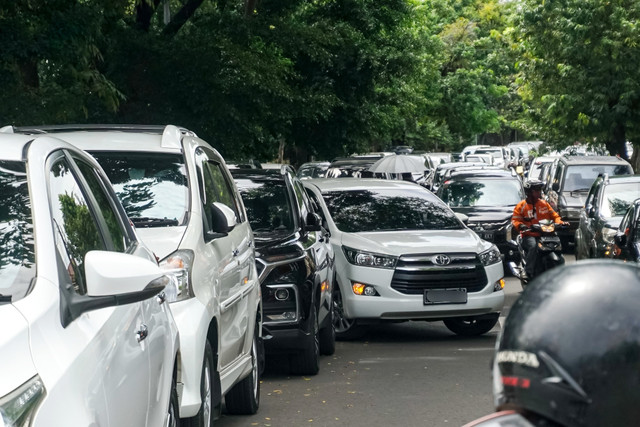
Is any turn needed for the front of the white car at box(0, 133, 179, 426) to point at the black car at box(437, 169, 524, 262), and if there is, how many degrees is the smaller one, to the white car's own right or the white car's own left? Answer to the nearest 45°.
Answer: approximately 180°

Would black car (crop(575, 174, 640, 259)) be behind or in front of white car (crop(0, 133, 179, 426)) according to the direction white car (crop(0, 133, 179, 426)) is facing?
behind

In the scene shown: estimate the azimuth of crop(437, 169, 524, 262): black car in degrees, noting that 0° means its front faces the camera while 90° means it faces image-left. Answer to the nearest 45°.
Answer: approximately 0°

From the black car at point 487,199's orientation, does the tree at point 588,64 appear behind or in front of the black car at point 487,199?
behind

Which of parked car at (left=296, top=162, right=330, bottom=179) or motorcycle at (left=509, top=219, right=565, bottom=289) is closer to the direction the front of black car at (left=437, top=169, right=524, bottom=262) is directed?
the motorcycle

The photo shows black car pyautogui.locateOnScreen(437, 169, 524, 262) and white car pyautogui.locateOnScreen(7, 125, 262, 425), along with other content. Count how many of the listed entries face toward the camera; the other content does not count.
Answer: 2

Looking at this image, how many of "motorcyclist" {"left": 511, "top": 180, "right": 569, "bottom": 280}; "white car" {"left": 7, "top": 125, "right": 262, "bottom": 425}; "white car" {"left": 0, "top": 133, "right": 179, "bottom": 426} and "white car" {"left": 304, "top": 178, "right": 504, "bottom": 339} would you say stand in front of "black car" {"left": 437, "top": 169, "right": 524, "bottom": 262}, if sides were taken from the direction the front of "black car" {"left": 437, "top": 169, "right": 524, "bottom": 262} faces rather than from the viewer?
4

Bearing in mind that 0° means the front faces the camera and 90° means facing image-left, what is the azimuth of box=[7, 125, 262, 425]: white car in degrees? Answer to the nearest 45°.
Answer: approximately 0°

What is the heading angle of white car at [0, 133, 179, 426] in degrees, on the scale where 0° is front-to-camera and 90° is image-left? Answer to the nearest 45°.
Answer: approximately 45°

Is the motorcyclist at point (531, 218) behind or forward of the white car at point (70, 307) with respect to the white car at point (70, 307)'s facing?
behind
